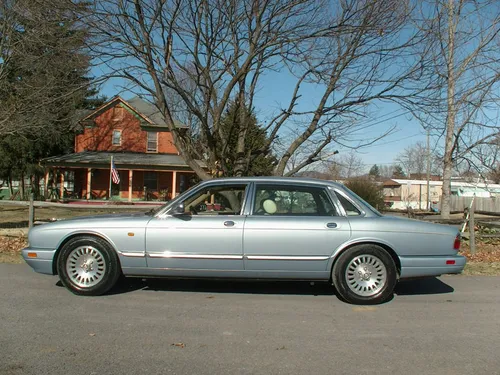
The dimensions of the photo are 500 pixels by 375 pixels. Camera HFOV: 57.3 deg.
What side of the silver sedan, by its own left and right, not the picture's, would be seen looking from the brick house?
right

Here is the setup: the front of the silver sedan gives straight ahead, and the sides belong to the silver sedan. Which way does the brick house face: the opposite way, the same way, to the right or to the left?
to the left

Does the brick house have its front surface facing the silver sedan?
yes

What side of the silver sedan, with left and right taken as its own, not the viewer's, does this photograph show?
left

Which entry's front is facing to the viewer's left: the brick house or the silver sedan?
the silver sedan

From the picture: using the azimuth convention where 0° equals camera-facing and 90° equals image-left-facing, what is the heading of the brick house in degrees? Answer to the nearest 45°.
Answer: approximately 0°

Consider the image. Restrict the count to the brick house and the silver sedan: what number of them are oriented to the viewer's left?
1

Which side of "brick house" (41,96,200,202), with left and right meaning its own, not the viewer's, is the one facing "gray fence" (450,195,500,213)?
left

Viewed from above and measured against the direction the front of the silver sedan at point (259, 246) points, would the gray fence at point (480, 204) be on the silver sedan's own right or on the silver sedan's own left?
on the silver sedan's own right
